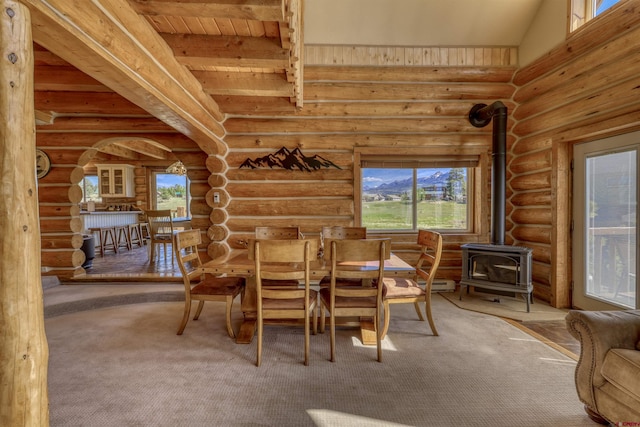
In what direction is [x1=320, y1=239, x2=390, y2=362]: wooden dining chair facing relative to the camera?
away from the camera

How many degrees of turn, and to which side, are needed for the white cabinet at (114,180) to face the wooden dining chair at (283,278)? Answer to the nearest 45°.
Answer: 0° — it already faces it

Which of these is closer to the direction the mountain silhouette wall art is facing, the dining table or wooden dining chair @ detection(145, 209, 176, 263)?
the dining table

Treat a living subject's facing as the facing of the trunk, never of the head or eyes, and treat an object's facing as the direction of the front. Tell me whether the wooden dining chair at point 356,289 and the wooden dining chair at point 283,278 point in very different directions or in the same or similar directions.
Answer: same or similar directions

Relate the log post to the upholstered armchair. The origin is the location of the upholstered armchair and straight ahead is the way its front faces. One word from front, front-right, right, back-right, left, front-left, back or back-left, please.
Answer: front

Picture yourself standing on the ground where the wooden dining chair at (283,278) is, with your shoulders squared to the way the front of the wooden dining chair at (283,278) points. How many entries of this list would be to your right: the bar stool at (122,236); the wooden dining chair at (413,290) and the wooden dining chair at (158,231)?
1

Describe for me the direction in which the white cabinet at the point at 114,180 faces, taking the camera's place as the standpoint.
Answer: facing the viewer

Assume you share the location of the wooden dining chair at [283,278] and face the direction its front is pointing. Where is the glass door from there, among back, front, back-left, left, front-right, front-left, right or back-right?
right

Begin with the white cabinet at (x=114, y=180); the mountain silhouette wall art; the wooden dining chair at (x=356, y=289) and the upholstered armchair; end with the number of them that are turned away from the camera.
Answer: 1

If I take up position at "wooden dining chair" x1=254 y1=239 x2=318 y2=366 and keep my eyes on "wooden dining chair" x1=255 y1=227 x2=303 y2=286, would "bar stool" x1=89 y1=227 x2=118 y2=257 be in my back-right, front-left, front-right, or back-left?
front-left

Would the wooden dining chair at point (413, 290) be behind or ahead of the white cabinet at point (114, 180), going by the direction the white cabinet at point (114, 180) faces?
ahead

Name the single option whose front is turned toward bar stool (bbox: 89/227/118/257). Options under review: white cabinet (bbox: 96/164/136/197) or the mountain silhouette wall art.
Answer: the white cabinet

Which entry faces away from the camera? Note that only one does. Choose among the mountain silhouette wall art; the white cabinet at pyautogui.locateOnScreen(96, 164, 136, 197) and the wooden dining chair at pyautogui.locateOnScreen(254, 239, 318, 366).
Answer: the wooden dining chair

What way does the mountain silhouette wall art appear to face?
toward the camera

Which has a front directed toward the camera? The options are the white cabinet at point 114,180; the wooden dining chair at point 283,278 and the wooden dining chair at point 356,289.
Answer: the white cabinet

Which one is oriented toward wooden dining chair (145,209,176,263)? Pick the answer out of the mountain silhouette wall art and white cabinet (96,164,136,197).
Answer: the white cabinet

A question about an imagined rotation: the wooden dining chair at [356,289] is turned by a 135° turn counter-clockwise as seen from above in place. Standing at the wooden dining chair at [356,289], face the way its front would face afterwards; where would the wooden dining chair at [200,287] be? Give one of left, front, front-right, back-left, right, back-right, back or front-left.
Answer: front-right

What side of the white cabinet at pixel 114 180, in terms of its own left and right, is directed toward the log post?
front

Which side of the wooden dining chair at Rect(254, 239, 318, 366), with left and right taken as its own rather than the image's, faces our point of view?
back

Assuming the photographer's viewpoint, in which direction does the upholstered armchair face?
facing the viewer and to the left of the viewer

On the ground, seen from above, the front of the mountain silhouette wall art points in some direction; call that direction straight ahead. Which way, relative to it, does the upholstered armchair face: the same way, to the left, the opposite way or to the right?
to the right

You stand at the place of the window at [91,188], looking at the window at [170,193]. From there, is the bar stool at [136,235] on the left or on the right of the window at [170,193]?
right
